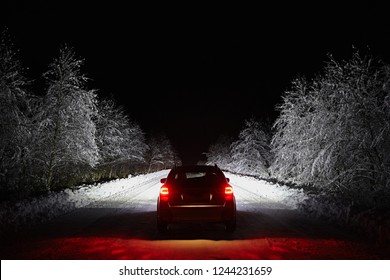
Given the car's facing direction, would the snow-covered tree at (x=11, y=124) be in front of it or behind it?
in front

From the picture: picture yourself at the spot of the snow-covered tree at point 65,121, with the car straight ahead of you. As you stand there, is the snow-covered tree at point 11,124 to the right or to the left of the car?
right

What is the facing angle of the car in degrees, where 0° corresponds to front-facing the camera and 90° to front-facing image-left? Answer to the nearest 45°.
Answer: approximately 180°

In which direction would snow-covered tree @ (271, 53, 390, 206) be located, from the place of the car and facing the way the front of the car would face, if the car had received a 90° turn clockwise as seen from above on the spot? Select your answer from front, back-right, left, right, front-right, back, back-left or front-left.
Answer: front-left

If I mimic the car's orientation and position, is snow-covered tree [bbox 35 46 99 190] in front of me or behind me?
in front
